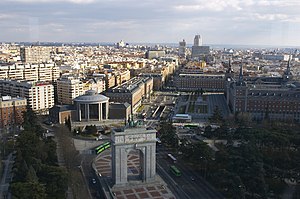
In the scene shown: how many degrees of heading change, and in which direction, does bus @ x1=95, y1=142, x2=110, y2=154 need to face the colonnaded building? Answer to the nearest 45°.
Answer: approximately 135° to its right

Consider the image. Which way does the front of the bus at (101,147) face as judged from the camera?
facing the viewer and to the left of the viewer

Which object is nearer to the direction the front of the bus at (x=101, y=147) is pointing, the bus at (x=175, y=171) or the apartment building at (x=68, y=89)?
the bus

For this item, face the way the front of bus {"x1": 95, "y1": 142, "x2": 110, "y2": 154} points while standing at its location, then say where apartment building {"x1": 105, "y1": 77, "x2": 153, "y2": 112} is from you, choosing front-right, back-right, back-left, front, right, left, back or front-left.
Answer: back-right

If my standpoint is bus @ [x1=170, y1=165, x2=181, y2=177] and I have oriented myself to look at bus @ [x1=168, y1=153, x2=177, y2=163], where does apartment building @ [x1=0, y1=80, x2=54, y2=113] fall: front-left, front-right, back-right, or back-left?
front-left

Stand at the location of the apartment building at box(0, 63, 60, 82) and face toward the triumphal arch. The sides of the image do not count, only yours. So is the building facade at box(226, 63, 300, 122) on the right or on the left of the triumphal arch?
left

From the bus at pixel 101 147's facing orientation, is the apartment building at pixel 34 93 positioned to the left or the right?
on its right

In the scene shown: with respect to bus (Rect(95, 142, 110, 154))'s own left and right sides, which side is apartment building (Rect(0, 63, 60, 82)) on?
on its right

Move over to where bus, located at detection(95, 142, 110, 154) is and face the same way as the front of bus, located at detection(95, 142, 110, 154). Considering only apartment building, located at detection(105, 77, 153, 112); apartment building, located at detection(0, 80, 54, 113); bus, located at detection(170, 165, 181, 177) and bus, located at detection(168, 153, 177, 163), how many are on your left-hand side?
2

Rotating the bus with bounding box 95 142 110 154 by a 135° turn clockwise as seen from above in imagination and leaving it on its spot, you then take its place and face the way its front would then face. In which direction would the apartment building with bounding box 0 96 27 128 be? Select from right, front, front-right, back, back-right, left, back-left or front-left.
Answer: front-left

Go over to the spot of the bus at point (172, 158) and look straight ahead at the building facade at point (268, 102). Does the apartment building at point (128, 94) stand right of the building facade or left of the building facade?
left

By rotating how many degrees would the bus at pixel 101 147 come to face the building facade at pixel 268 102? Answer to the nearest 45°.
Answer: approximately 180°
